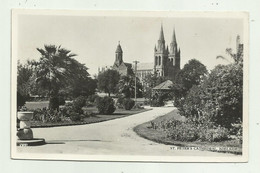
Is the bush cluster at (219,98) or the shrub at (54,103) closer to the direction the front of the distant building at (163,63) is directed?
the bush cluster

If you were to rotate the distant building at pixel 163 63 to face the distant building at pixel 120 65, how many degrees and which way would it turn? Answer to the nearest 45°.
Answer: approximately 135° to its right

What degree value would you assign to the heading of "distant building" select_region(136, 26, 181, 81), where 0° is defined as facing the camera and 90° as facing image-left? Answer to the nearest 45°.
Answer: approximately 315°
